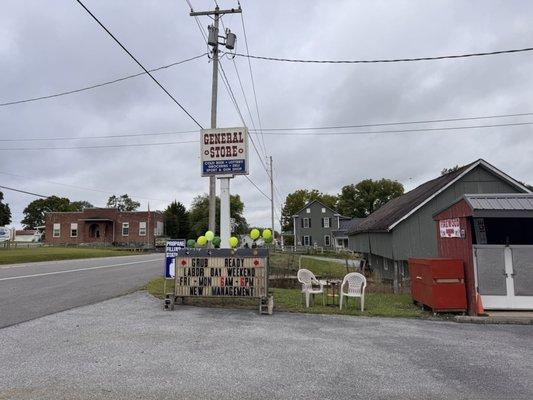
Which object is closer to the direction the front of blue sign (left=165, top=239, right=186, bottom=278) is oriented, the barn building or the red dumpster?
the red dumpster

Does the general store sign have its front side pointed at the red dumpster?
no

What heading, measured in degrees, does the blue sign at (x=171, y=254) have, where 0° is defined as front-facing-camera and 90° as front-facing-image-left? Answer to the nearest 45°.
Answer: approximately 0°

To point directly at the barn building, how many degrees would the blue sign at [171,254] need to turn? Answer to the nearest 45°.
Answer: approximately 135° to its left

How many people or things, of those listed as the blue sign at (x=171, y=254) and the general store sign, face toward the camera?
2

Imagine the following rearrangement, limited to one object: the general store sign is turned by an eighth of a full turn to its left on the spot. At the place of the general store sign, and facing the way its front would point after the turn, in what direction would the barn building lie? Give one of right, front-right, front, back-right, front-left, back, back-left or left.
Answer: left

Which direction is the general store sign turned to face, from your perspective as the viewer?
facing the viewer

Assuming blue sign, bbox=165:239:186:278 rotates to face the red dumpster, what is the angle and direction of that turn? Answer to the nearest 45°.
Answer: approximately 45° to its left

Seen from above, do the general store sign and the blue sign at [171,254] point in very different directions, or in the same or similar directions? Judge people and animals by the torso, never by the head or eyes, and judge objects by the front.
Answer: same or similar directions
